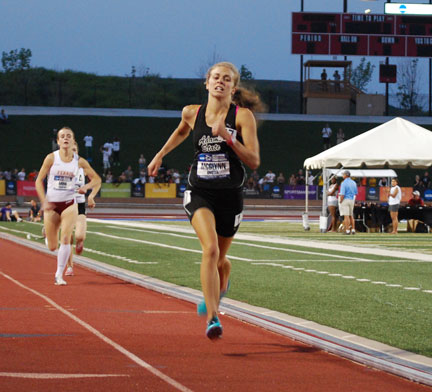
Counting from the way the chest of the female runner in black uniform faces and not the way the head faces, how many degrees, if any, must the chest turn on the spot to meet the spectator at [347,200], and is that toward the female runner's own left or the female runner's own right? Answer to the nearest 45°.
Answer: approximately 180°

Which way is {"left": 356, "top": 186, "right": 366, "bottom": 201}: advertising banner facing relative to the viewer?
toward the camera

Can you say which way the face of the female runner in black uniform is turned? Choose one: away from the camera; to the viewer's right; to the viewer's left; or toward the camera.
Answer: toward the camera

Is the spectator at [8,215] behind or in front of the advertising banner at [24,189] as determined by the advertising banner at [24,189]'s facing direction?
in front

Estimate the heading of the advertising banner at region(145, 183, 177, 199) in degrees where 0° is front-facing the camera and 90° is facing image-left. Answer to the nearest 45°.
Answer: approximately 0°

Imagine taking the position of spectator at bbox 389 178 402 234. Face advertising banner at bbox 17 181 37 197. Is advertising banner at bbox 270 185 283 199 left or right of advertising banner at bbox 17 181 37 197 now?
right

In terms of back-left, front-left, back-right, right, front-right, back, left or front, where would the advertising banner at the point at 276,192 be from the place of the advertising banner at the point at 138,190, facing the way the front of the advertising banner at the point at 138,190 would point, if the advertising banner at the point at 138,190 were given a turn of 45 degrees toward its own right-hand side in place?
back-left

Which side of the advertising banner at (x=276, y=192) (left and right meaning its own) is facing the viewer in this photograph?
front

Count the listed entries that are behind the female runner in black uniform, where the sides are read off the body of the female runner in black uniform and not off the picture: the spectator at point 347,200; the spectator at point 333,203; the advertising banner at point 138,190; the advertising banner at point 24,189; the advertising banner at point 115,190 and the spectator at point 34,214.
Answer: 6

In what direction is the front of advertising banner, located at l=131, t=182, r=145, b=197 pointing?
toward the camera

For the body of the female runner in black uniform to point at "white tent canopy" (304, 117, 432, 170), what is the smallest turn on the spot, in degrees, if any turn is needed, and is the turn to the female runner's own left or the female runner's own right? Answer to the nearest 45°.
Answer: approximately 180°

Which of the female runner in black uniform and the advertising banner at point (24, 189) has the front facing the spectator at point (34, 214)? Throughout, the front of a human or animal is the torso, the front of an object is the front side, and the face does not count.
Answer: the advertising banner

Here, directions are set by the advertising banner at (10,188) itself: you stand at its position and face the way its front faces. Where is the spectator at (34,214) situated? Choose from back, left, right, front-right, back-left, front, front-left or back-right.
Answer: front

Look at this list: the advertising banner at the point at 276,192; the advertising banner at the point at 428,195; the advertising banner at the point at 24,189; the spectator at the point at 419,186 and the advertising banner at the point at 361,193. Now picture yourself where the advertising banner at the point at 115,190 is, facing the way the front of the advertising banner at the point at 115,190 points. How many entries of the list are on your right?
1
